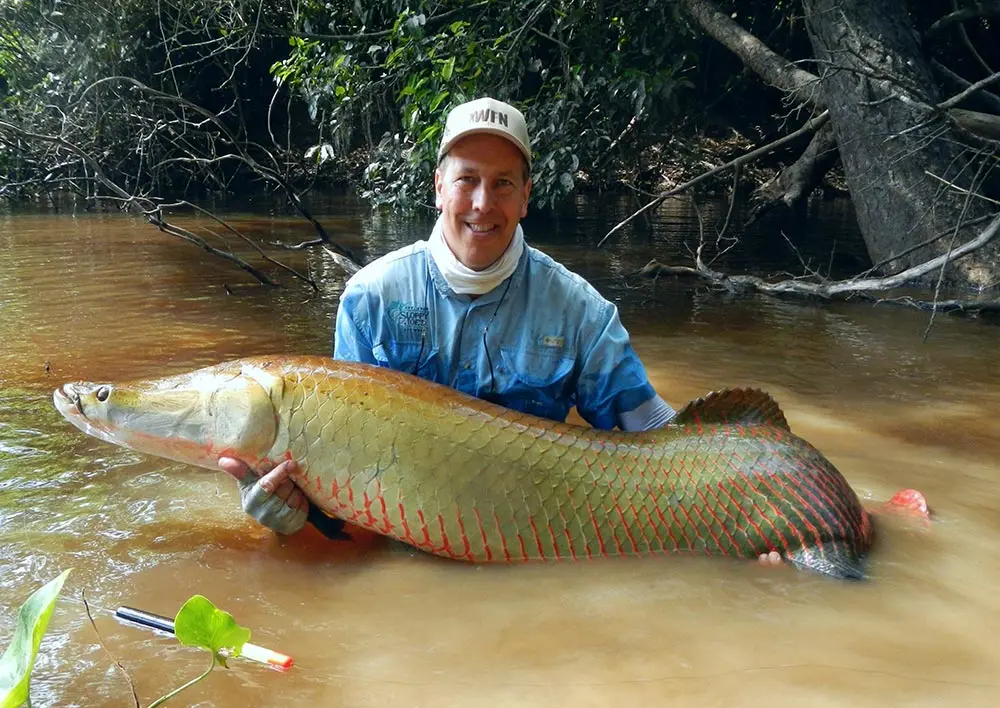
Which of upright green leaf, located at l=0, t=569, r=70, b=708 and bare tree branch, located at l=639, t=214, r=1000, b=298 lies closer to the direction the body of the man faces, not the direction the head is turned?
the upright green leaf

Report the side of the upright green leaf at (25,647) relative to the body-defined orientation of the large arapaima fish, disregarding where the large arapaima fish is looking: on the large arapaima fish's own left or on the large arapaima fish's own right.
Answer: on the large arapaima fish's own left

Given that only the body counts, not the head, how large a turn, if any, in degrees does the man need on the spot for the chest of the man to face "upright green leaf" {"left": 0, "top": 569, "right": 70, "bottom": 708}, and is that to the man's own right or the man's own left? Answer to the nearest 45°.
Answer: approximately 45° to the man's own right

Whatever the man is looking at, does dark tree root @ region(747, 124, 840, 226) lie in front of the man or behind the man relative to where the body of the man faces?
behind

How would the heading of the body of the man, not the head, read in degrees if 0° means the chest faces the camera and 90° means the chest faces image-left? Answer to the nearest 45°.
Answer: approximately 0°

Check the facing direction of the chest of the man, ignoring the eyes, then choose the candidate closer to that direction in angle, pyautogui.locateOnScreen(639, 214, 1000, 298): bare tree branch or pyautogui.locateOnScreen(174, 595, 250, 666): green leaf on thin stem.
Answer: the green leaf on thin stem

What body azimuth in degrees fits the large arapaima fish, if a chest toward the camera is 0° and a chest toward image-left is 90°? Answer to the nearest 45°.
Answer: approximately 90°
